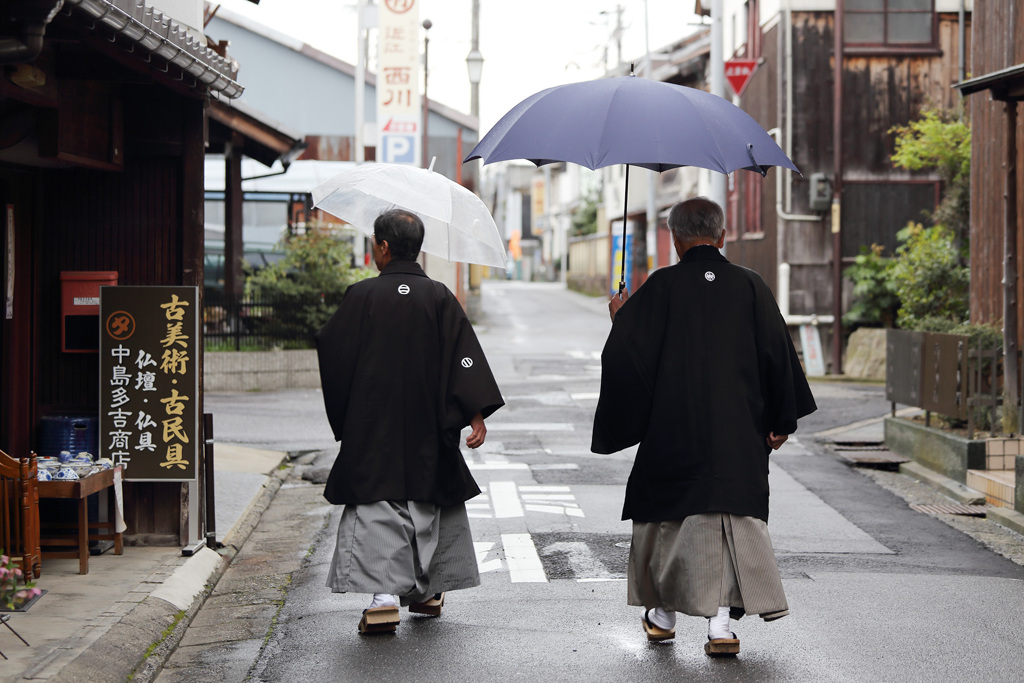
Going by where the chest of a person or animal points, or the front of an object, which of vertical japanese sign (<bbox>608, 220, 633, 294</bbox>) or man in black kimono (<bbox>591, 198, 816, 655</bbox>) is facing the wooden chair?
the vertical japanese sign

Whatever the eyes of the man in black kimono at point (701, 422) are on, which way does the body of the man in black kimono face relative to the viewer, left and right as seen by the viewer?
facing away from the viewer

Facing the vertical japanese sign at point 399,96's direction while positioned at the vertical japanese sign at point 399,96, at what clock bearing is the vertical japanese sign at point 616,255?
the vertical japanese sign at point 616,255 is roughly at 7 o'clock from the vertical japanese sign at point 399,96.

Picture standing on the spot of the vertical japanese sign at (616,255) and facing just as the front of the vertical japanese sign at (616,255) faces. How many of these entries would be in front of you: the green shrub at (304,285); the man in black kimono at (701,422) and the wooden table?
3

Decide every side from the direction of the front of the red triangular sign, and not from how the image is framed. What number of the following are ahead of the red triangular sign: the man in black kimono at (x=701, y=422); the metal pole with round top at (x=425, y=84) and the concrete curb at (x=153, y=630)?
2

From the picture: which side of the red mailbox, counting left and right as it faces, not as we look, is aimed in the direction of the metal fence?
back

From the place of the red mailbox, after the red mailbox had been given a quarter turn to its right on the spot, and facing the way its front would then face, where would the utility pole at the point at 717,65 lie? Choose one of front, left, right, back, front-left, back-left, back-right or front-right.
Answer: back-right

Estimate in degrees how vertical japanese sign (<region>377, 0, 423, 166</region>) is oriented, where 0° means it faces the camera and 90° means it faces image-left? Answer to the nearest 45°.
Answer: approximately 0°

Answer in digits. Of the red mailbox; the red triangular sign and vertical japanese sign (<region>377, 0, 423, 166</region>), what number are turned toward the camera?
3

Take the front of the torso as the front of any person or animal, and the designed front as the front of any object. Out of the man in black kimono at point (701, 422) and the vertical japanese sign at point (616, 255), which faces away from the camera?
the man in black kimono
